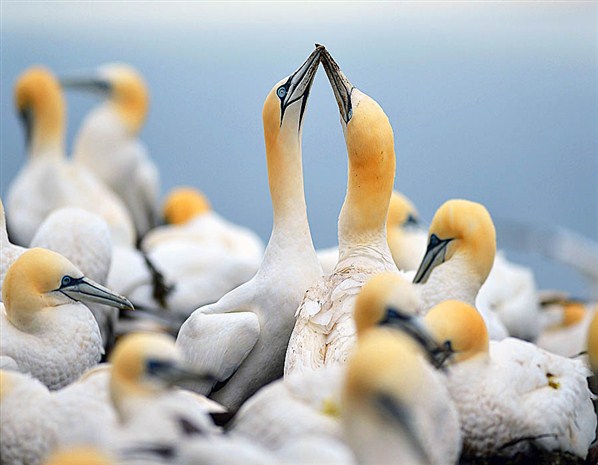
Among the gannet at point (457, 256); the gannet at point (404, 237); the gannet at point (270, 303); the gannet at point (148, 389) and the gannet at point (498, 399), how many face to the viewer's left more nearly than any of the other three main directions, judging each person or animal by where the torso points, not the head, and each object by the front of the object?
2

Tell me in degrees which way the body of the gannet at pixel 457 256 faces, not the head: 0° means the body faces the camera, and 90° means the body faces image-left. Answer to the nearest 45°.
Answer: approximately 90°

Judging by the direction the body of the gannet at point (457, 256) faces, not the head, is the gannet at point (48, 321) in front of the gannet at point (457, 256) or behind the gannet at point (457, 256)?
in front

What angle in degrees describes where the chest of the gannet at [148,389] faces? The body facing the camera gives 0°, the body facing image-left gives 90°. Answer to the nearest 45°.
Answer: approximately 270°

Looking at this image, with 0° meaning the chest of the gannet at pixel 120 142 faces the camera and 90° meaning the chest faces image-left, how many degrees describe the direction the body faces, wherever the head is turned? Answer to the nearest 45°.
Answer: approximately 90°

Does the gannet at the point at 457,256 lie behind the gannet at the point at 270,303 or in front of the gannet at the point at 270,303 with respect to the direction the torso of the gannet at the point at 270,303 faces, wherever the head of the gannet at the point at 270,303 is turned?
in front

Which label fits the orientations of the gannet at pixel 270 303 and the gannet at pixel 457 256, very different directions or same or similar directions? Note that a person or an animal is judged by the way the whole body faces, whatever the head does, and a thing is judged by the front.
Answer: very different directions

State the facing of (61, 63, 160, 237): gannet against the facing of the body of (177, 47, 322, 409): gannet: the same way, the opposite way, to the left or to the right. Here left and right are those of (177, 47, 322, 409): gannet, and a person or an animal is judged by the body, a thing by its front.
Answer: the opposite way

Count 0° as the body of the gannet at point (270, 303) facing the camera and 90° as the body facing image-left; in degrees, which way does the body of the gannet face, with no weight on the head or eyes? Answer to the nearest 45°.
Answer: approximately 270°
